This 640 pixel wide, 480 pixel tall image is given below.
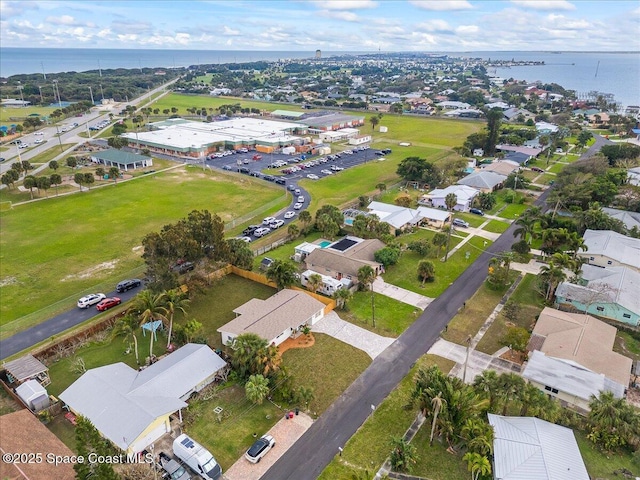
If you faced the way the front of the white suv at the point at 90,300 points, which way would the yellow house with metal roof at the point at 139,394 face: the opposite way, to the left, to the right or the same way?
to the right

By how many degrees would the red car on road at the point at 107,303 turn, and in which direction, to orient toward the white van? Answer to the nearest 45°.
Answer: approximately 135° to its right

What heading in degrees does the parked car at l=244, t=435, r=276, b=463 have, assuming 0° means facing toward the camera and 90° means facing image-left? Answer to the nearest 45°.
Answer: approximately 225°

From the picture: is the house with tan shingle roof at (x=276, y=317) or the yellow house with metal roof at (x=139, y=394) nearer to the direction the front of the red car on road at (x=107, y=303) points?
the house with tan shingle roof

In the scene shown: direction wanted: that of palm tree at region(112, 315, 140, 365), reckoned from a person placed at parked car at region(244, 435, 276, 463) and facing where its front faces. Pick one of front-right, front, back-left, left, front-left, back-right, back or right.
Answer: left

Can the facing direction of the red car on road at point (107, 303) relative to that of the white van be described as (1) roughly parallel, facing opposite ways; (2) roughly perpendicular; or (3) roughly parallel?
roughly perpendicular

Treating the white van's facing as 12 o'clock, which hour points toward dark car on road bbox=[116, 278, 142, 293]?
The dark car on road is roughly at 7 o'clock from the white van.

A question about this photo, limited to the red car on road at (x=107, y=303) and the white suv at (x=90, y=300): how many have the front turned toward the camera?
0

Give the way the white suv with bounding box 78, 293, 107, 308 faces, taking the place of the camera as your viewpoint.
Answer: facing away from the viewer and to the right of the viewer

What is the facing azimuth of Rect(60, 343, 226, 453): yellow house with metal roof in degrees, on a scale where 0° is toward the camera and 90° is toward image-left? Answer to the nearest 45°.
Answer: approximately 315°

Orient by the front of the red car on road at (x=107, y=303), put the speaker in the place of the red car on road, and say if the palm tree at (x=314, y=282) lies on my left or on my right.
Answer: on my right

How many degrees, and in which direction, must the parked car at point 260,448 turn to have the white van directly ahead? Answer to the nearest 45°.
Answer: approximately 135° to its left

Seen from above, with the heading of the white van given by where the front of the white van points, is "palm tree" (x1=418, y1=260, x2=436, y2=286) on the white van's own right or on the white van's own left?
on the white van's own left

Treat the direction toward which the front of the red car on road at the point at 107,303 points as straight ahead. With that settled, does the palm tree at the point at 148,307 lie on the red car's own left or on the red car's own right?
on the red car's own right

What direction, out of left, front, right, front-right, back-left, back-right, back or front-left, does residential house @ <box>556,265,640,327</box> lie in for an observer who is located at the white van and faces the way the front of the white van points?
front-left

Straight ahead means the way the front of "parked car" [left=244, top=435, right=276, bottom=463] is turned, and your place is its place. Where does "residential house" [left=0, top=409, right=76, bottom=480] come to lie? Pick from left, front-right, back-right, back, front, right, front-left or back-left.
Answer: back-left
